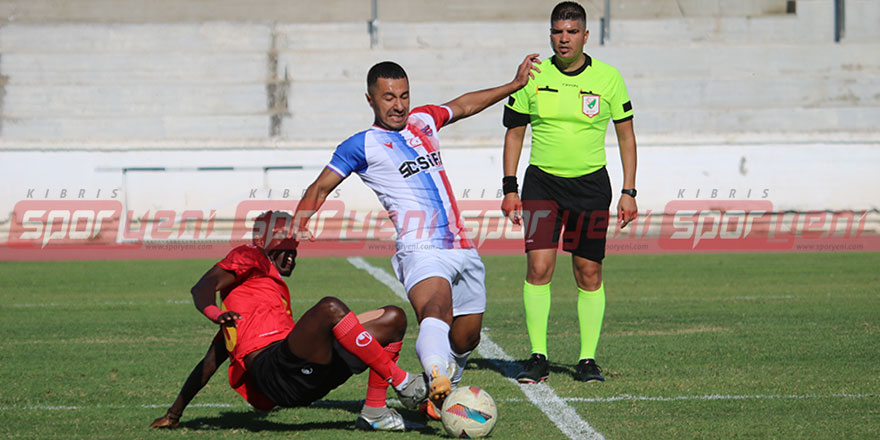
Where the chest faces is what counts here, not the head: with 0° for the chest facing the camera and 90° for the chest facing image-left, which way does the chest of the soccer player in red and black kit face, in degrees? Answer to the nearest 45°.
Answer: approximately 270°

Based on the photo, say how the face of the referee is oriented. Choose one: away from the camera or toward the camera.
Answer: toward the camera

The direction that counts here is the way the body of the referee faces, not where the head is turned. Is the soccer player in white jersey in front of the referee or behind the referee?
in front

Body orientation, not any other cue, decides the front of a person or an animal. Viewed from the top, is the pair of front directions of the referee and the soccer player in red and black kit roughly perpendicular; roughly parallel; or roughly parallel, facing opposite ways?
roughly perpendicular

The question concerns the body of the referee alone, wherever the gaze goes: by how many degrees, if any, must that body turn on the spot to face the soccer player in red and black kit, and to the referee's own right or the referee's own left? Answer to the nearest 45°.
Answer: approximately 45° to the referee's own right

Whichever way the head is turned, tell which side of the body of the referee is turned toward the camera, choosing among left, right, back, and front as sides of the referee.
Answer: front

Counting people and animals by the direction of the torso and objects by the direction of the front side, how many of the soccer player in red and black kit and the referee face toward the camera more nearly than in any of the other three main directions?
1
